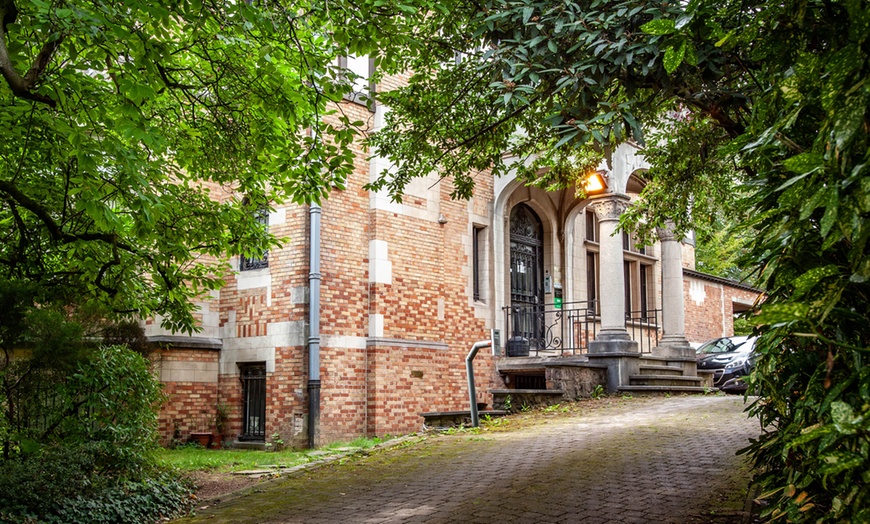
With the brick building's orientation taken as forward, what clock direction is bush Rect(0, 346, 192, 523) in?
The bush is roughly at 2 o'clock from the brick building.

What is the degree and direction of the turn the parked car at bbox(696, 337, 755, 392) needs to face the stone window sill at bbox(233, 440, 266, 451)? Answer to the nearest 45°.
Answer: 0° — it already faces it

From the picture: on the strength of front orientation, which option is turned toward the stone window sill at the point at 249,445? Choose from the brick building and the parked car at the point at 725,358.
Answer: the parked car

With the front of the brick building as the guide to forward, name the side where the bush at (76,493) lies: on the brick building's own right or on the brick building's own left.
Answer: on the brick building's own right

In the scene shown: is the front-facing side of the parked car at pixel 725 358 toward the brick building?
yes

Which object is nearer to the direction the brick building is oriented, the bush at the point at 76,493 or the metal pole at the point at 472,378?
the metal pole

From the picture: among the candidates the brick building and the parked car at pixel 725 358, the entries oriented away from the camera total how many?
0

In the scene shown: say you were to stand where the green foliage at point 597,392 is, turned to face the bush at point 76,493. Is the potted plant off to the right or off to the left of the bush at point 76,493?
right

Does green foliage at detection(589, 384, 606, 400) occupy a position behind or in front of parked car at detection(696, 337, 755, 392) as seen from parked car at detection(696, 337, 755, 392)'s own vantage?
in front

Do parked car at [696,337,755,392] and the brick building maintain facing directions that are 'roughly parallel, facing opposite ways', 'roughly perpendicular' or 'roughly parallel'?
roughly perpendicular

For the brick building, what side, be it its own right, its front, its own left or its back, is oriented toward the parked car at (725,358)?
left
